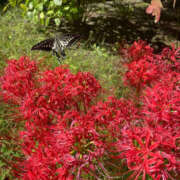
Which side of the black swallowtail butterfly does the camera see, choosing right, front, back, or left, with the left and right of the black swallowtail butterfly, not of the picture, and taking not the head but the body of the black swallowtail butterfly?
back
